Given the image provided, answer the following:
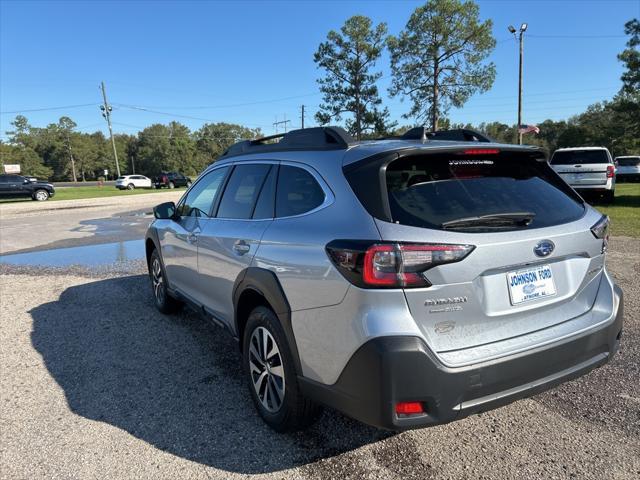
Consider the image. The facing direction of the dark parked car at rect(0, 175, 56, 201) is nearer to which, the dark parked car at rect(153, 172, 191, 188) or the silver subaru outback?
the dark parked car

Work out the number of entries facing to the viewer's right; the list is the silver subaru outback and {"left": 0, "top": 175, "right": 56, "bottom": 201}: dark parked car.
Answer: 1

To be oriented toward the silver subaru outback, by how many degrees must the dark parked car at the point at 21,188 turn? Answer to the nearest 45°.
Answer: approximately 90° to its right

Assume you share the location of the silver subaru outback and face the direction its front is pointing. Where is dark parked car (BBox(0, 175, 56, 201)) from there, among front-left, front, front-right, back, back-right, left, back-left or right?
front

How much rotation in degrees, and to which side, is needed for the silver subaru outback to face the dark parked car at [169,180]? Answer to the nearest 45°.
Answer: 0° — it already faces it

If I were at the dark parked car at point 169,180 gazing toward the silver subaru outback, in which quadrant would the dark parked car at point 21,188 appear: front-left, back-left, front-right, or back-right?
front-right

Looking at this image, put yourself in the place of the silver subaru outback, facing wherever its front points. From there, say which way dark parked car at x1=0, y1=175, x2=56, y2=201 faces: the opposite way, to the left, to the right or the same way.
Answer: to the right

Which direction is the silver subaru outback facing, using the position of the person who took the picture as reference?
facing away from the viewer and to the left of the viewer

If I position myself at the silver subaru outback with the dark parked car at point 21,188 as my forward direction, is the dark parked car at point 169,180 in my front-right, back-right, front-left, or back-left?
front-right

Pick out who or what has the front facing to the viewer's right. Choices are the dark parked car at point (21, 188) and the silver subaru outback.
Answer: the dark parked car

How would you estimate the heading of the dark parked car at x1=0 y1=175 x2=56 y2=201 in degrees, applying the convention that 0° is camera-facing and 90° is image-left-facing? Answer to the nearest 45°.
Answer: approximately 270°
